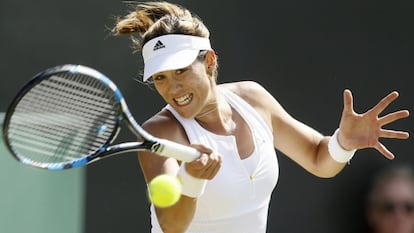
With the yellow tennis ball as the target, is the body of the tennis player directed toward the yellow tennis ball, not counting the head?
yes

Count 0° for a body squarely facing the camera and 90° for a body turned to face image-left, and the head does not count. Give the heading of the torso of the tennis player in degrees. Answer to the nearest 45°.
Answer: approximately 0°
